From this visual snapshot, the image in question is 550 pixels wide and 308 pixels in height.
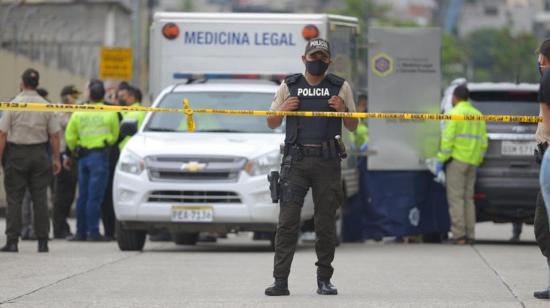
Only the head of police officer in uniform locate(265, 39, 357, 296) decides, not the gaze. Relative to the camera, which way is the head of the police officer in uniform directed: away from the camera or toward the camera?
toward the camera

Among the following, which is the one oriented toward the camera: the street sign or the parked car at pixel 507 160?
the street sign

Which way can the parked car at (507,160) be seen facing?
away from the camera

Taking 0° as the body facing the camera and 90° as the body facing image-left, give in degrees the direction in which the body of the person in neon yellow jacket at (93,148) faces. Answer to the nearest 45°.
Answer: approximately 180°

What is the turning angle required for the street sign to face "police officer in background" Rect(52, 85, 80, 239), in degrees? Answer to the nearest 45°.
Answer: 0° — it already faces them

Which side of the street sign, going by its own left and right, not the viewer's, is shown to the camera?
front
